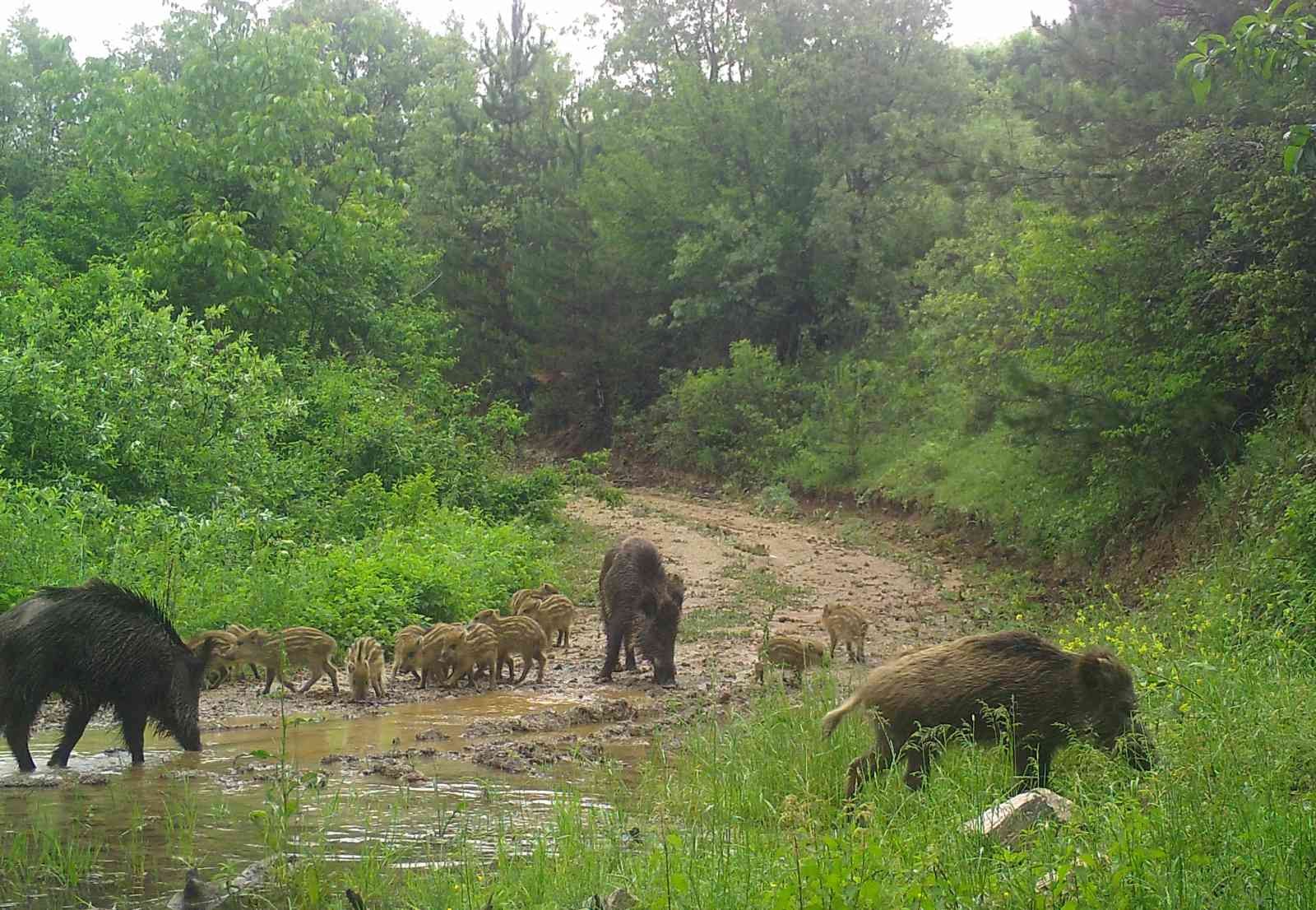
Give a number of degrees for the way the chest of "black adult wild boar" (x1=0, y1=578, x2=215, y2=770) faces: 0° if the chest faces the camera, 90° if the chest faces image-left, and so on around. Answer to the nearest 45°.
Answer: approximately 270°

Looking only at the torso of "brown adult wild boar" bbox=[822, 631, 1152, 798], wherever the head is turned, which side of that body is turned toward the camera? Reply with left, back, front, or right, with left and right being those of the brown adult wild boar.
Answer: right

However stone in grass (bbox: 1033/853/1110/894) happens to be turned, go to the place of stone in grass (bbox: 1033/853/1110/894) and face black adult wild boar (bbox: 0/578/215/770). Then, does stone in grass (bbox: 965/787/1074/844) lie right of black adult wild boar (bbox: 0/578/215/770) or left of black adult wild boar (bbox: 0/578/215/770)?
right

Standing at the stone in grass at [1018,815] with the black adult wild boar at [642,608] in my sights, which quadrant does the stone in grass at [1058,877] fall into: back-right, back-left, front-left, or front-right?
back-left

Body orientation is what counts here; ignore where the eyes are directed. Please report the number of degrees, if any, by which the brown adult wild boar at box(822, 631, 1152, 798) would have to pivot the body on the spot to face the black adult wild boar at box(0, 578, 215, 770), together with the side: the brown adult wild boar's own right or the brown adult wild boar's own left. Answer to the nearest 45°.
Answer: approximately 180°

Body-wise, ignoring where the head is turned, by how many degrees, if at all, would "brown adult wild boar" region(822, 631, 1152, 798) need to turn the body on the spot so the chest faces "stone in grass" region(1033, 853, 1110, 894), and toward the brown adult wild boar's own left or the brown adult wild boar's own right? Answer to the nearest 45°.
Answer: approximately 90° to the brown adult wild boar's own right

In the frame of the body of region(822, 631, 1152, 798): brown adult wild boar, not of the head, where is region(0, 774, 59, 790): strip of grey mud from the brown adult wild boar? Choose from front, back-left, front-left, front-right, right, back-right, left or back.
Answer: back

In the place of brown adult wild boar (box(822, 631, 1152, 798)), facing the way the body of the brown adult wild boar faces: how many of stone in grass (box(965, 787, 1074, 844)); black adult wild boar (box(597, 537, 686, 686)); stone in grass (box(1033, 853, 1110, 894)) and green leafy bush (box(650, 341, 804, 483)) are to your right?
2

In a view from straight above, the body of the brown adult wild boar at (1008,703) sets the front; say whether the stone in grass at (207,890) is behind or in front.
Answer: behind

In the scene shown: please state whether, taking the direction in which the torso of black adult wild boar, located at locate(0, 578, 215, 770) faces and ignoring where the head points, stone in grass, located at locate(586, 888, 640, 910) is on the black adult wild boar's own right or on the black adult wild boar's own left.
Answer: on the black adult wild boar's own right

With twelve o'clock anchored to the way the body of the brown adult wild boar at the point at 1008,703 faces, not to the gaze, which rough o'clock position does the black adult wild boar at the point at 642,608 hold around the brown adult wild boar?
The black adult wild boar is roughly at 8 o'clock from the brown adult wild boar.

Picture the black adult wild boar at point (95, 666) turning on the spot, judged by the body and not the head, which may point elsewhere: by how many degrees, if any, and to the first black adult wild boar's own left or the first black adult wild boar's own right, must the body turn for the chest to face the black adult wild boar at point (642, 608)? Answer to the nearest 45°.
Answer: approximately 45° to the first black adult wild boar's own left

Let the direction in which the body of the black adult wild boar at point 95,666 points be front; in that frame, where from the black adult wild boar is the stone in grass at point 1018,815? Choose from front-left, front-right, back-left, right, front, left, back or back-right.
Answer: front-right
